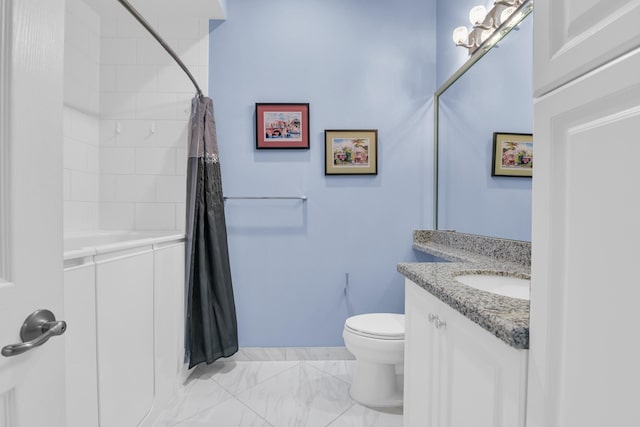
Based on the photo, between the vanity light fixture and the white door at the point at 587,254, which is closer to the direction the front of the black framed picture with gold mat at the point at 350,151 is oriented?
the white door

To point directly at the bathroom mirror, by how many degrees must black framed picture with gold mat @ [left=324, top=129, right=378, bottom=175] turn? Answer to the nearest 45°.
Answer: approximately 45° to its left

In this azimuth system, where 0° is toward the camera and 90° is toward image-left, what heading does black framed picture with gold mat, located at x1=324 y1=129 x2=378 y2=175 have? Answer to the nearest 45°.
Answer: approximately 0°

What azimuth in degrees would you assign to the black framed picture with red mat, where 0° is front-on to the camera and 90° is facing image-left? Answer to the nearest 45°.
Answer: approximately 0°

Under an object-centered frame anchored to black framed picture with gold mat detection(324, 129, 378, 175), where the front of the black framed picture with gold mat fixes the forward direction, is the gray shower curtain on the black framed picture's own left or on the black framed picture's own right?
on the black framed picture's own right

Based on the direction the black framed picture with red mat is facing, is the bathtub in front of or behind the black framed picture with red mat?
in front

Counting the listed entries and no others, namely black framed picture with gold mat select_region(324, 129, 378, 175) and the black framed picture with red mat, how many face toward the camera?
2

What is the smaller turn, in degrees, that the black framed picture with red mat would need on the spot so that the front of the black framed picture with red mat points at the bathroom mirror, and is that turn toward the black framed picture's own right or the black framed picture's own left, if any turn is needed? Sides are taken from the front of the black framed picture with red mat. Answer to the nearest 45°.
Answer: approximately 45° to the black framed picture's own left
